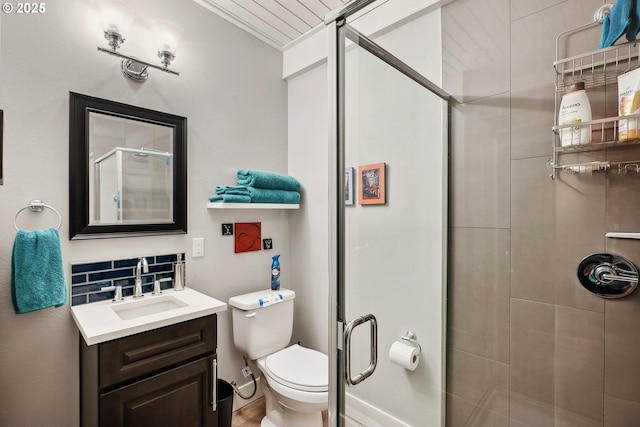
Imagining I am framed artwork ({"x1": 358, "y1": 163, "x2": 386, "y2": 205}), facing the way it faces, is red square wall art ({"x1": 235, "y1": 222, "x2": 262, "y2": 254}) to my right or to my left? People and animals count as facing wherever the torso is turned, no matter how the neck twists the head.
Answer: on my right

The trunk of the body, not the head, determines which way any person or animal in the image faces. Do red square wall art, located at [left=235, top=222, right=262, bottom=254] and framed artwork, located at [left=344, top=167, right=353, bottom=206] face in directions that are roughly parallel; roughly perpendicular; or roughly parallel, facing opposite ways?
roughly perpendicular

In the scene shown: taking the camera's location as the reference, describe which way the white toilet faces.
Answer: facing the viewer and to the right of the viewer

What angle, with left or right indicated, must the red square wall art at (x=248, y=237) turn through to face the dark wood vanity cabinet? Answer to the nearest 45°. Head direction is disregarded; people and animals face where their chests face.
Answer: approximately 90° to its right

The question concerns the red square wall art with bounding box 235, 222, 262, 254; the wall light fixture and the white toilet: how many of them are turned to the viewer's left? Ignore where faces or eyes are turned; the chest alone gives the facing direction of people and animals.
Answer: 0

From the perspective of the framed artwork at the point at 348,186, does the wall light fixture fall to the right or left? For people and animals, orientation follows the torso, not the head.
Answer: on its right

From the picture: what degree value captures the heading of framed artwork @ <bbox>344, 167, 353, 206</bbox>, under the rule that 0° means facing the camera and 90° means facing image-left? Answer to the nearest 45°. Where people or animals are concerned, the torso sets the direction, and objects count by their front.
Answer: approximately 45°

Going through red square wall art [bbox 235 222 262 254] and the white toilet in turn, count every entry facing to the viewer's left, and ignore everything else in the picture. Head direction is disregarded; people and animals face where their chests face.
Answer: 0

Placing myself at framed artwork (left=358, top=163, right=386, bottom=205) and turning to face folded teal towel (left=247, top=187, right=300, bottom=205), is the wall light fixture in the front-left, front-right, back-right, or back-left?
front-left

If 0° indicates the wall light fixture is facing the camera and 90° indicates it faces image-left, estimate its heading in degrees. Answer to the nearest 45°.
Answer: approximately 315°

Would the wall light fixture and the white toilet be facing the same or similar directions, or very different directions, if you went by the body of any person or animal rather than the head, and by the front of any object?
same or similar directions

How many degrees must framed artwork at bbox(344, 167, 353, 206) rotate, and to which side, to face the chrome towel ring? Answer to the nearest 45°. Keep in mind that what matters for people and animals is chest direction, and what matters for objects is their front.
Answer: approximately 45° to its right
